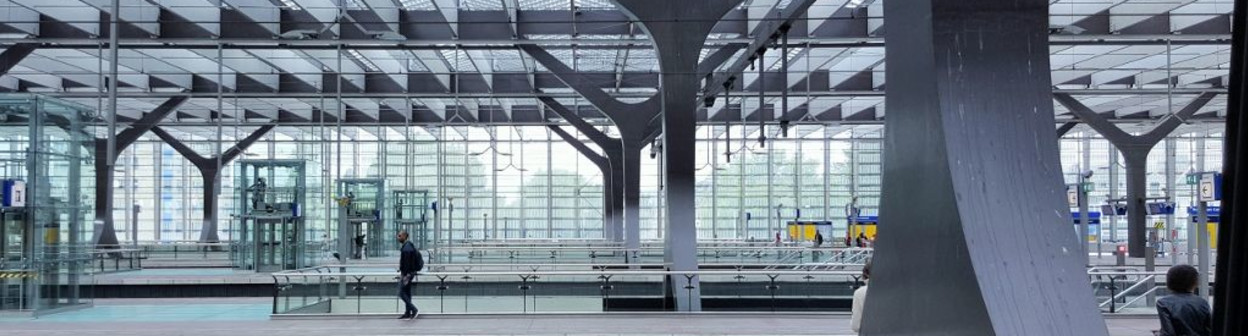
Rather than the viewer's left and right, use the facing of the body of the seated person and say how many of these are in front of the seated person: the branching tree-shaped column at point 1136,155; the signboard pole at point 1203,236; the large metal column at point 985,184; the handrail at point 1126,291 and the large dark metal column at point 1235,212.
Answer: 3

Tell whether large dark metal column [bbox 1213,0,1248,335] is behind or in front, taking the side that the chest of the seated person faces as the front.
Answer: behind

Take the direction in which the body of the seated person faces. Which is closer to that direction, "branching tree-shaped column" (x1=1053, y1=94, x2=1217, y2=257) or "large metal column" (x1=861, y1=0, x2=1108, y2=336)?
the branching tree-shaped column

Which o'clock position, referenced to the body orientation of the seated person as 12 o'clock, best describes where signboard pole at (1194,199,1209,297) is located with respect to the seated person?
The signboard pole is roughly at 12 o'clock from the seated person.

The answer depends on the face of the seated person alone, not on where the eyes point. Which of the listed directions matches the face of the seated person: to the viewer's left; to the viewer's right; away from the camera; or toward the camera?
away from the camera

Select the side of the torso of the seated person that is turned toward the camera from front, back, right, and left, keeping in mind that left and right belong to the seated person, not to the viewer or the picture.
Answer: back

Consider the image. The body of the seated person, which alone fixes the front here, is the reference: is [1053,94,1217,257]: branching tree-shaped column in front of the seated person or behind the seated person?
in front

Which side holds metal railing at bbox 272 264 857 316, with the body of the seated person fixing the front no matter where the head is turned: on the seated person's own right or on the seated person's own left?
on the seated person's own left

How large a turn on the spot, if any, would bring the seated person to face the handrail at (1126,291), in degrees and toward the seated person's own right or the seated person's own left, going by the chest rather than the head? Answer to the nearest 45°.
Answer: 0° — they already face it

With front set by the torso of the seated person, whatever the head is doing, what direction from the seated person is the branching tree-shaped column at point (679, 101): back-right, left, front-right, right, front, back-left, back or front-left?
front-left
